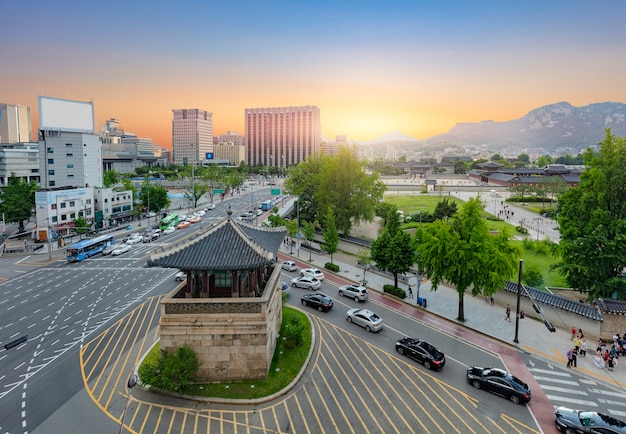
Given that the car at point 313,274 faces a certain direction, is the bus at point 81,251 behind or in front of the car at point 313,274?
in front

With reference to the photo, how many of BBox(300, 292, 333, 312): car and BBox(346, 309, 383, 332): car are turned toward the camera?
0

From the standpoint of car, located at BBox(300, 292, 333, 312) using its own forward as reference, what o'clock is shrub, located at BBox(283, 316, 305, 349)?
The shrub is roughly at 8 o'clock from the car.

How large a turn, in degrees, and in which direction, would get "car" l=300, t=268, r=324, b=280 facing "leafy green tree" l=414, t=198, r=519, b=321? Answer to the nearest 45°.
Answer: approximately 180°

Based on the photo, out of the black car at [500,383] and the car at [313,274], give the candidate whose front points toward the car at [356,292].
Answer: the black car

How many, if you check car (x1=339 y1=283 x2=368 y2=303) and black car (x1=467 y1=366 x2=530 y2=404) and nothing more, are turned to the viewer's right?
0

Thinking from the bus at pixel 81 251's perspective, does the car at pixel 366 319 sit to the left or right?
on its left

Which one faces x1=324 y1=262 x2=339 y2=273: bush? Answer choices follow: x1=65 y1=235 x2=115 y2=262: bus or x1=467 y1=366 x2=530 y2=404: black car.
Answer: the black car

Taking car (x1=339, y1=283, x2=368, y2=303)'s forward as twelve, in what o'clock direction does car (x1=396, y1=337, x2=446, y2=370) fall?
car (x1=396, y1=337, x2=446, y2=370) is roughly at 7 o'clock from car (x1=339, y1=283, x2=368, y2=303).

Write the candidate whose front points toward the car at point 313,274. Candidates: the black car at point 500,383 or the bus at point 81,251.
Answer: the black car

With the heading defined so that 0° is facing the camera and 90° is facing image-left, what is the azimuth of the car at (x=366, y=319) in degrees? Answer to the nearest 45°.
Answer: approximately 135°
